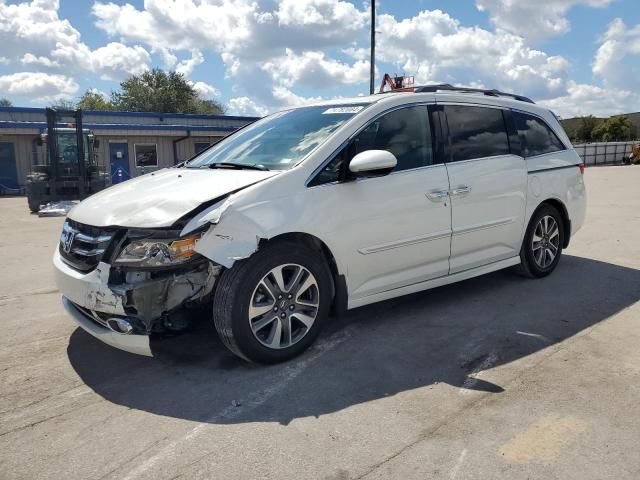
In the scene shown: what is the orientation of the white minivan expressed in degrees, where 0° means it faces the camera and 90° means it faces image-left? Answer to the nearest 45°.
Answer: approximately 45°

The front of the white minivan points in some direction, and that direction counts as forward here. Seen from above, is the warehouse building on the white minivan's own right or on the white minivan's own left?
on the white minivan's own right

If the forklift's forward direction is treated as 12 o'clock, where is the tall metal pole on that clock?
The tall metal pole is roughly at 9 o'clock from the forklift.

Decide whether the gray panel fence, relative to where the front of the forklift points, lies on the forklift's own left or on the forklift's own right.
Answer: on the forklift's own left

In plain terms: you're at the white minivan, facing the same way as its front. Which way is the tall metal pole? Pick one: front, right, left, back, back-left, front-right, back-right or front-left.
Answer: back-right

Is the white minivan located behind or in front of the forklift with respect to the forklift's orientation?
in front

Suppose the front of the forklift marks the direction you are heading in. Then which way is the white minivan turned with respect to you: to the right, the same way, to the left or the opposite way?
to the right

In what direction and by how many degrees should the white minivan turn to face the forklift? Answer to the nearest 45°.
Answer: approximately 90° to its right

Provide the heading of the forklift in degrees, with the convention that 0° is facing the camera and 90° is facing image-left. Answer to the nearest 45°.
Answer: approximately 0°

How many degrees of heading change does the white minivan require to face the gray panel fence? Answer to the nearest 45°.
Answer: approximately 180°
